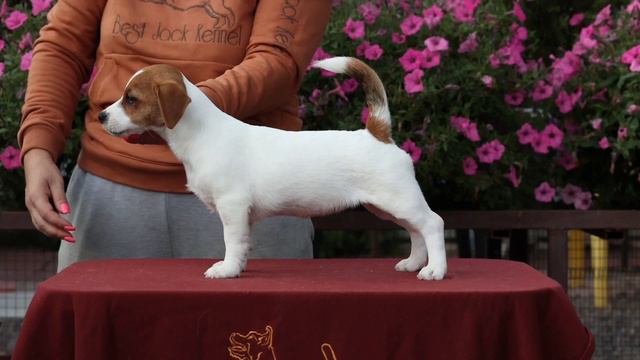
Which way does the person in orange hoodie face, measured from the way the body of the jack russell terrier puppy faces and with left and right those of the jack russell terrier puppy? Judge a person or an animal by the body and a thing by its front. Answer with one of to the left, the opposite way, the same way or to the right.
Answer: to the left

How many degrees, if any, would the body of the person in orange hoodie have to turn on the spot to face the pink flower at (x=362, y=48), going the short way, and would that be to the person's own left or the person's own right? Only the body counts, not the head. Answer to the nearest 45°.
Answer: approximately 135° to the person's own left

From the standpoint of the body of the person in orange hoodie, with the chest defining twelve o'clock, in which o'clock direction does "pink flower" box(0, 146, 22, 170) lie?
The pink flower is roughly at 5 o'clock from the person in orange hoodie.

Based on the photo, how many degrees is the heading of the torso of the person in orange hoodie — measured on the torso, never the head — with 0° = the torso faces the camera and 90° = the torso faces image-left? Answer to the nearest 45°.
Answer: approximately 0°

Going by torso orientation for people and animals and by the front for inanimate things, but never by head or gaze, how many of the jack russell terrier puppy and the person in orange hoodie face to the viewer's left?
1

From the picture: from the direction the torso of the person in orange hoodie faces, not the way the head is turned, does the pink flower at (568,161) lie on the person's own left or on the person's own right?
on the person's own left

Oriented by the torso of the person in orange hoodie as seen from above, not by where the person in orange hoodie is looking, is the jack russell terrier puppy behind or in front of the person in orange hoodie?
in front

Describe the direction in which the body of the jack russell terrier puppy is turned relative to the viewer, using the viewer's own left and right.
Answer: facing to the left of the viewer

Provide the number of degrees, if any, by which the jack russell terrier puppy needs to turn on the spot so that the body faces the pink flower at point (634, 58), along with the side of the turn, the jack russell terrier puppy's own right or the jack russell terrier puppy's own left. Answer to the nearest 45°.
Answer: approximately 135° to the jack russell terrier puppy's own right

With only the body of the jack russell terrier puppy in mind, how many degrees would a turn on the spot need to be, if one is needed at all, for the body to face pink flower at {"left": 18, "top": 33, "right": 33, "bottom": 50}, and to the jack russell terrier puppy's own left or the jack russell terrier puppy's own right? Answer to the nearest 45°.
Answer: approximately 45° to the jack russell terrier puppy's own right
